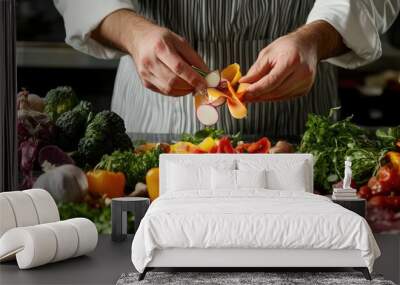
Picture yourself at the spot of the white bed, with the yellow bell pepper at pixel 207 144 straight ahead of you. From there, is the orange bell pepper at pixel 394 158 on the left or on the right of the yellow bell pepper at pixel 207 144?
right

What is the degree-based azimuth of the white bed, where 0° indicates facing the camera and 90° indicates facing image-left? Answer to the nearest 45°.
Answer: approximately 0°

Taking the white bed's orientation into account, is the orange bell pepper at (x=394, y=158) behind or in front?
behind

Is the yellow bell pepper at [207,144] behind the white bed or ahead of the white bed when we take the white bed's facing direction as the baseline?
behind

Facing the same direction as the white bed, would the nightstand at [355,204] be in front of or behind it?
behind

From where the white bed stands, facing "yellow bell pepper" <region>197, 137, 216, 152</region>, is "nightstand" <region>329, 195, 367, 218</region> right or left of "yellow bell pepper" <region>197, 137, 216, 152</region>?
right

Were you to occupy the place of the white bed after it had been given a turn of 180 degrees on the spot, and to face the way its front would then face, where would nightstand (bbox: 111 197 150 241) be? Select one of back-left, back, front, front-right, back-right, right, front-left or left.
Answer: front-left
